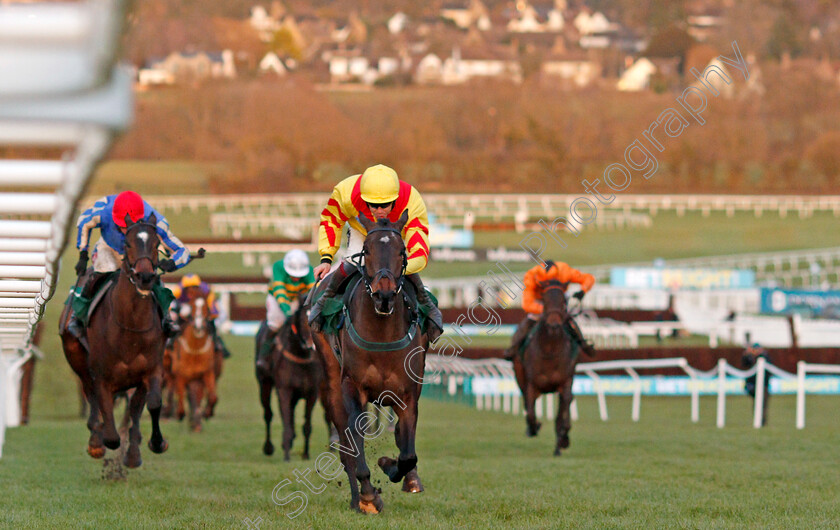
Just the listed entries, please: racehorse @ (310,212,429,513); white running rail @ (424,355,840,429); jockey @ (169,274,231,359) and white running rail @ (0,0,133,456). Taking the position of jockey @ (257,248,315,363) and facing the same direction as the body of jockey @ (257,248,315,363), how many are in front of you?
2

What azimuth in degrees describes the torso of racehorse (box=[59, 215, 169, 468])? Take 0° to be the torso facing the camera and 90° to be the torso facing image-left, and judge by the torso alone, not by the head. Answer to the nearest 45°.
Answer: approximately 315°

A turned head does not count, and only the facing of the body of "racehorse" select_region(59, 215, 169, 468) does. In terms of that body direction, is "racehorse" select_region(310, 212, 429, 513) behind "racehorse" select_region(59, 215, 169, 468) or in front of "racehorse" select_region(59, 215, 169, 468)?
in front

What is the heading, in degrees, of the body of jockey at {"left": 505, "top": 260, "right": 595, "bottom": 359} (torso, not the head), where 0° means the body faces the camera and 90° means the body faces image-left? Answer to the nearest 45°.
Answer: approximately 0°

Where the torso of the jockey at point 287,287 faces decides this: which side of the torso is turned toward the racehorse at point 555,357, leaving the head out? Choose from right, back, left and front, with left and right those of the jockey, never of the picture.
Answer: left

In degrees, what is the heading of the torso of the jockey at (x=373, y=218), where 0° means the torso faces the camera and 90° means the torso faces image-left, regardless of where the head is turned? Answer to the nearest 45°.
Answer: approximately 0°
